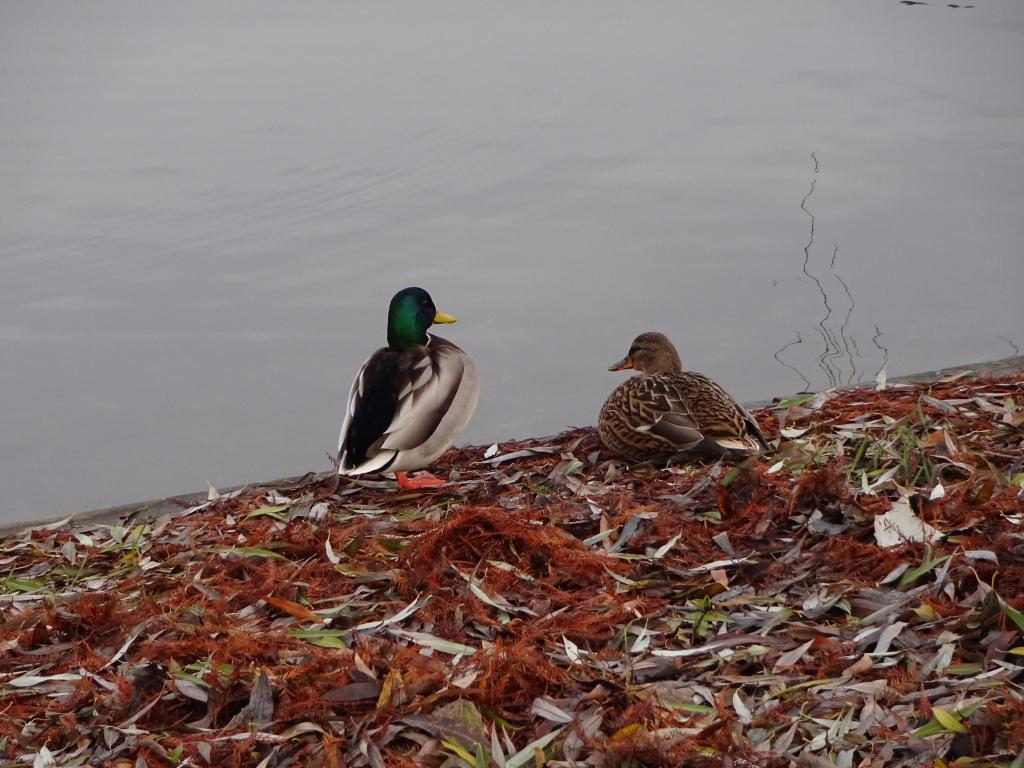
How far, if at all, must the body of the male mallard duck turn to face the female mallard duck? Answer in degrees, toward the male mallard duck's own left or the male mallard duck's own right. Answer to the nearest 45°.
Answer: approximately 90° to the male mallard duck's own right

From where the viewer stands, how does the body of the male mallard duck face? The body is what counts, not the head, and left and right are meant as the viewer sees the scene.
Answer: facing away from the viewer and to the right of the viewer
